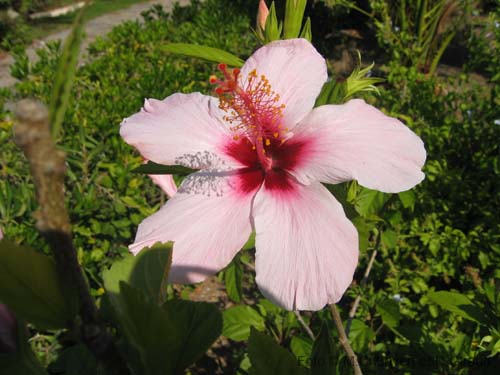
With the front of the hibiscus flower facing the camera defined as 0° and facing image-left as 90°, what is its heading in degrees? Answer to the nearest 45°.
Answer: approximately 0°

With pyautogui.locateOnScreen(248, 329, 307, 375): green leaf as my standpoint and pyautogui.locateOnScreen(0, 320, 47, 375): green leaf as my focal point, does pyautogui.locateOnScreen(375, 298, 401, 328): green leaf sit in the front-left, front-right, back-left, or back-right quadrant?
back-right
